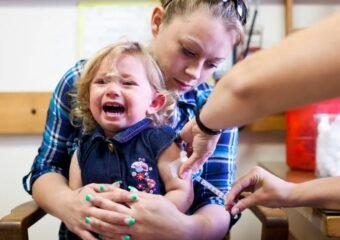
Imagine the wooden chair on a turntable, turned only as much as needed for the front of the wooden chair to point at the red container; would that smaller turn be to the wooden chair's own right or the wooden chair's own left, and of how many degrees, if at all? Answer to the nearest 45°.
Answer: approximately 135° to the wooden chair's own left

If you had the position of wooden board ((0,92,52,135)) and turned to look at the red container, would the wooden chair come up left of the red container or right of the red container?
right

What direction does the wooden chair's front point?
toward the camera

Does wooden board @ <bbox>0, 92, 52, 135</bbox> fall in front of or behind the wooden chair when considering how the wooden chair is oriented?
behind
